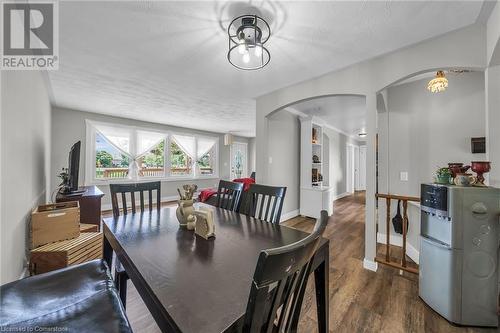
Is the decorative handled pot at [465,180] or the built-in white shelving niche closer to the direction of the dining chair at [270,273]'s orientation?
the built-in white shelving niche

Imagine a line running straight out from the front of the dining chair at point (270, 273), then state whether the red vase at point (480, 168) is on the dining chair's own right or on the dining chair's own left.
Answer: on the dining chair's own right

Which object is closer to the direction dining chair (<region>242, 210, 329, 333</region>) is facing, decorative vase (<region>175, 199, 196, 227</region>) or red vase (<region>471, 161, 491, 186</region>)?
the decorative vase

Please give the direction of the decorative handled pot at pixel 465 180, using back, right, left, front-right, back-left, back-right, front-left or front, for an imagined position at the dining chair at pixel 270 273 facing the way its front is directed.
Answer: right

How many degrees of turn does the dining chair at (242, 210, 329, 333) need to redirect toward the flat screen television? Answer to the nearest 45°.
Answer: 0° — it already faces it

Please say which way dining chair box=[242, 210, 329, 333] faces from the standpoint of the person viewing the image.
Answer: facing away from the viewer and to the left of the viewer

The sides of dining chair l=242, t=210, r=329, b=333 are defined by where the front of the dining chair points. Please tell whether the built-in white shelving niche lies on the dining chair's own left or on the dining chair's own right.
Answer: on the dining chair's own right

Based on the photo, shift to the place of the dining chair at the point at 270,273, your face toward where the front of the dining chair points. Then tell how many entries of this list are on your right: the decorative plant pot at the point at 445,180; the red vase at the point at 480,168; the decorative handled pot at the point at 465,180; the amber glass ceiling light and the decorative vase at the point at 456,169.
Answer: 5

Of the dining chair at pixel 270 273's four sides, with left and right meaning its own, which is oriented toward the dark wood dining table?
front

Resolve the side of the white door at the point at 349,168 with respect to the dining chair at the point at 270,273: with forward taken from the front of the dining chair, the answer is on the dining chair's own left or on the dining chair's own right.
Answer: on the dining chair's own right
